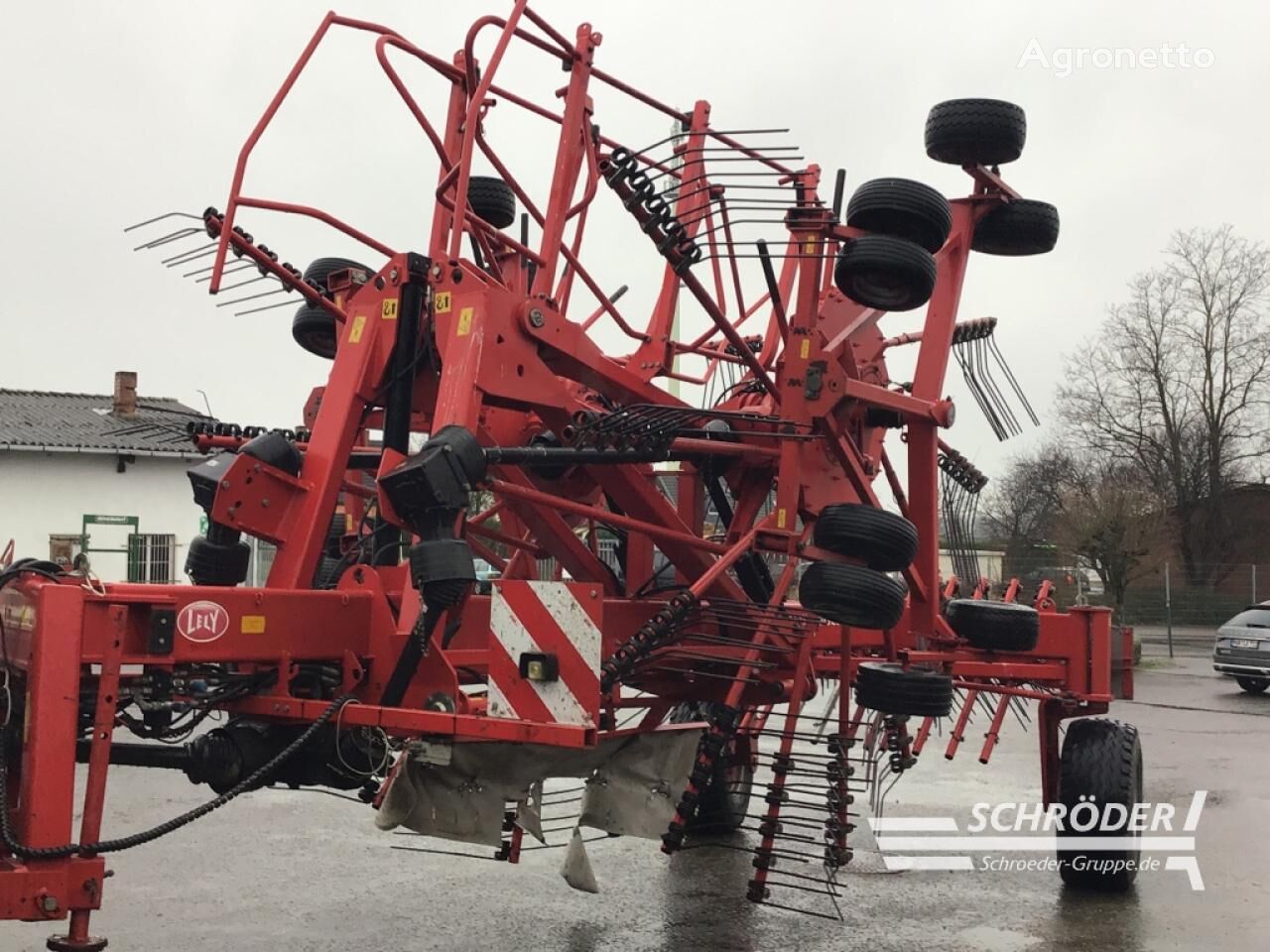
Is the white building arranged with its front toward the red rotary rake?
yes

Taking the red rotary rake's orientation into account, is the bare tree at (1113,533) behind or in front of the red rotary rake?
behind

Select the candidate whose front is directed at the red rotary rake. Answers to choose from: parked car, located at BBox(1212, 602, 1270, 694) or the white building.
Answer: the white building

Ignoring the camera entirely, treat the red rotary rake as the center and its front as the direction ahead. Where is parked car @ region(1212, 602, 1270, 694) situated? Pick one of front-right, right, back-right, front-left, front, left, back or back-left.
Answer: back

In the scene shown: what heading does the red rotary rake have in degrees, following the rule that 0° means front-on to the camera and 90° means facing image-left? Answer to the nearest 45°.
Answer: approximately 45°
